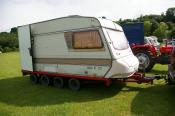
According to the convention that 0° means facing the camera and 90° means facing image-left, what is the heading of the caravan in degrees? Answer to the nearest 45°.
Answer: approximately 315°

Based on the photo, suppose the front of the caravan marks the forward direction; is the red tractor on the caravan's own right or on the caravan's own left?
on the caravan's own left
